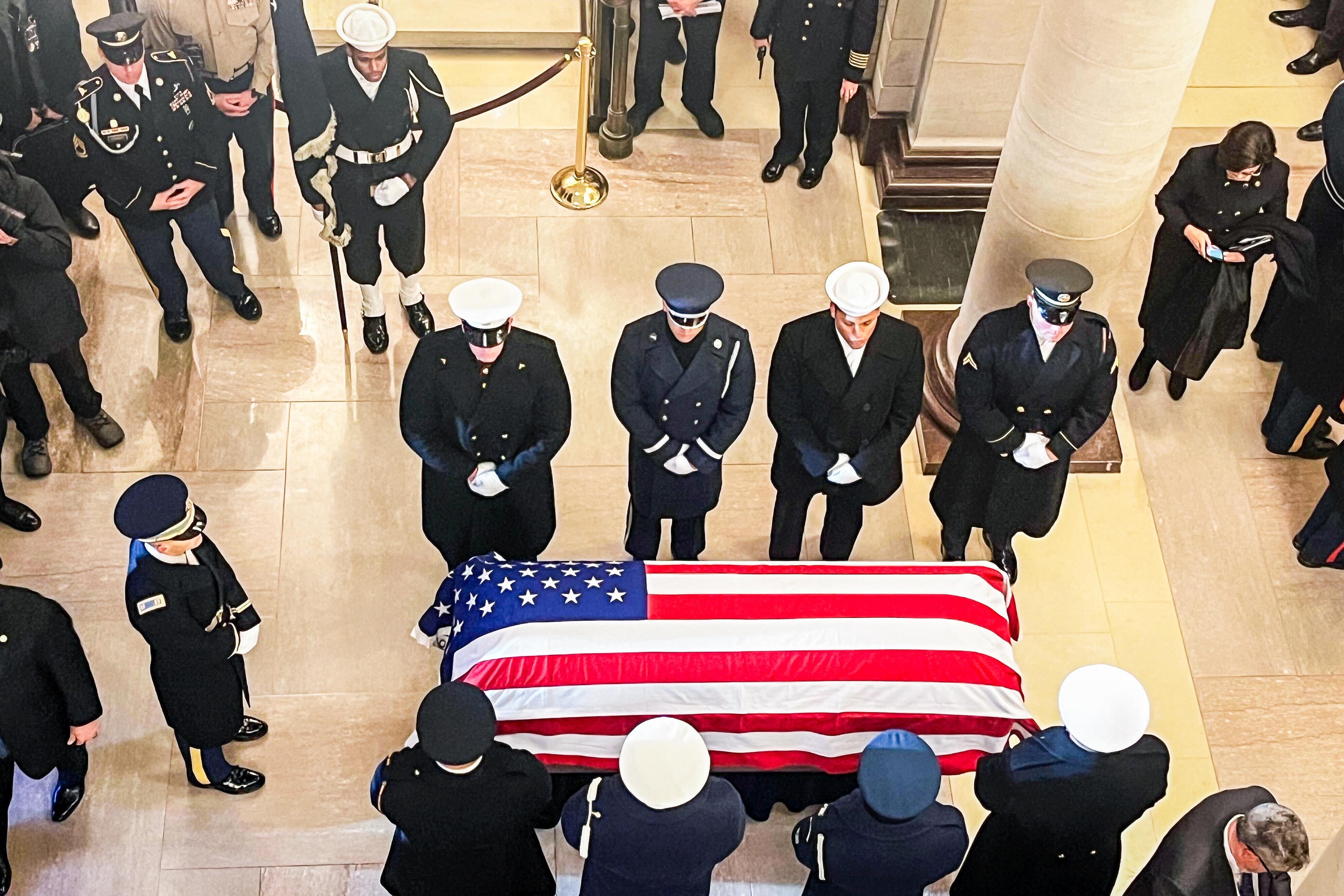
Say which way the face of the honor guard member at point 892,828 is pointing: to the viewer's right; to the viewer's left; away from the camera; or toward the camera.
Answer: away from the camera

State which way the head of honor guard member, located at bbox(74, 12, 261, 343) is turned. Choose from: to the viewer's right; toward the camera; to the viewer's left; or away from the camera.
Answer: toward the camera

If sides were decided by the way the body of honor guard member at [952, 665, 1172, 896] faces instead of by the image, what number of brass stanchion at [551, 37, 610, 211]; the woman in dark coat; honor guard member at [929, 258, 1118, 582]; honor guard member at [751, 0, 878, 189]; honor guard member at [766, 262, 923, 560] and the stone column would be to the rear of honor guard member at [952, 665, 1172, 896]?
0

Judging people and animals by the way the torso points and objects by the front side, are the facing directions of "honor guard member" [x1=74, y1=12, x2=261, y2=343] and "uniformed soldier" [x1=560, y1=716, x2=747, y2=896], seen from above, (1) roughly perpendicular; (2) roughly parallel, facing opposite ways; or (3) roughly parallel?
roughly parallel, facing opposite ways

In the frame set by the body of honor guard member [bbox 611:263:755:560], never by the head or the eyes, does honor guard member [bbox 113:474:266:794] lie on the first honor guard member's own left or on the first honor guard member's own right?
on the first honor guard member's own right

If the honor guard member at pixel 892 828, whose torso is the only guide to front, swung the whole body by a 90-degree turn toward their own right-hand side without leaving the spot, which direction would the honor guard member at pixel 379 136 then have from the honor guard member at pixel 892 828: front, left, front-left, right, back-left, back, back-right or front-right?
back-left

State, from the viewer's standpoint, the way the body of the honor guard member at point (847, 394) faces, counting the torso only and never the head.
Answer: toward the camera

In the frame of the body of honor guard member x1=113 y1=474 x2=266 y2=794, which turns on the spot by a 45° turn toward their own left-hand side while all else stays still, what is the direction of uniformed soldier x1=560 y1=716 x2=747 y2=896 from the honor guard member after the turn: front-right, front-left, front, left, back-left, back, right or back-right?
right

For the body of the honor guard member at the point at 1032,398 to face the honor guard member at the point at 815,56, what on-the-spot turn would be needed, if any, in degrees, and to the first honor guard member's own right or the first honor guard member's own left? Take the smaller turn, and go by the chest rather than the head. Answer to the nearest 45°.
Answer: approximately 135° to the first honor guard member's own right

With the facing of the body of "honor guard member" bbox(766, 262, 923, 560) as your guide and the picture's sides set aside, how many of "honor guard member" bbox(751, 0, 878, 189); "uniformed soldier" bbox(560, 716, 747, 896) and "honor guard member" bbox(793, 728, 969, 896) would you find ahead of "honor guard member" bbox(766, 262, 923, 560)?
2

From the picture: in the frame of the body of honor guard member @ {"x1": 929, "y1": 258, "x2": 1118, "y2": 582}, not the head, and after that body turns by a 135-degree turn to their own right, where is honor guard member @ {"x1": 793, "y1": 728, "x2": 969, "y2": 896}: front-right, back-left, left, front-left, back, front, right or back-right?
back-left

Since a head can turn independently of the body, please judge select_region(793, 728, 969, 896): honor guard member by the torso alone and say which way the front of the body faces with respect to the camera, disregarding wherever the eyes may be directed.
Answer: away from the camera

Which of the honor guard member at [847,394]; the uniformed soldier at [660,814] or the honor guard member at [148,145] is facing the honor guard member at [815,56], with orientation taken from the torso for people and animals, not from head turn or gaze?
the uniformed soldier

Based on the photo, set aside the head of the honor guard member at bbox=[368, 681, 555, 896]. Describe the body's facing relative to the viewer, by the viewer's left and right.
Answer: facing away from the viewer

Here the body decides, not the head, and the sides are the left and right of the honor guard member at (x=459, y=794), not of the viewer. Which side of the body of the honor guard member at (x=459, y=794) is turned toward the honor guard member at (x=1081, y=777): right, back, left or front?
right

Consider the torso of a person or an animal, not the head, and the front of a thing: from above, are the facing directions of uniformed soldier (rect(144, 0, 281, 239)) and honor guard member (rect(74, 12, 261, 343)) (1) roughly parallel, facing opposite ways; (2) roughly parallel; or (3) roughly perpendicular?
roughly parallel

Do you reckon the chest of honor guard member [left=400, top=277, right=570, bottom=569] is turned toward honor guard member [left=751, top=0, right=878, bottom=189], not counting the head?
no

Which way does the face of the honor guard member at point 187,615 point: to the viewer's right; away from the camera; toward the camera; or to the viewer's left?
to the viewer's right

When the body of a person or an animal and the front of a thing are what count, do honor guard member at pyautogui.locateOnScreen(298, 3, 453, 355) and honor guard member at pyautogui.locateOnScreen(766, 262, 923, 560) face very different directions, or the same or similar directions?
same or similar directions

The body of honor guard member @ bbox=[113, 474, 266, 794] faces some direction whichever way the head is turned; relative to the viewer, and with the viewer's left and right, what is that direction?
facing to the right of the viewer

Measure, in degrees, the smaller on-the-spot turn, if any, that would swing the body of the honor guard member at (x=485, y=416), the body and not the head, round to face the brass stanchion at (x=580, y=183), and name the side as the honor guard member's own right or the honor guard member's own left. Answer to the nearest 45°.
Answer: approximately 180°

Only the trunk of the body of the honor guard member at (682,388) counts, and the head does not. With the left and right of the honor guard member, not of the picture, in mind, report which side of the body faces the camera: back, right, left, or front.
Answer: front

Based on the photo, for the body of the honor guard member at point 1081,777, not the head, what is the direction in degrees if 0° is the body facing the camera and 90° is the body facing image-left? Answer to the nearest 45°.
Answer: approximately 180°
